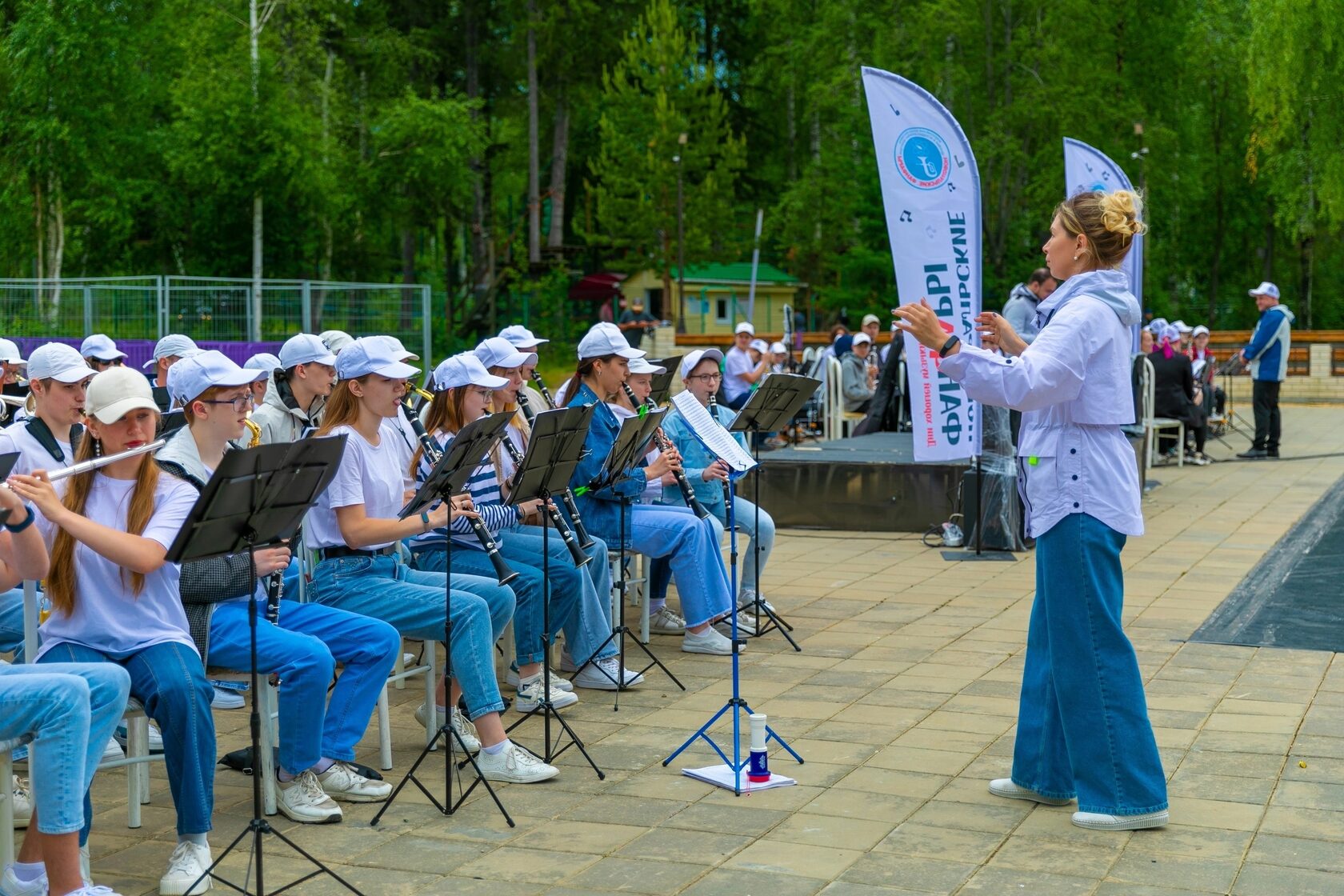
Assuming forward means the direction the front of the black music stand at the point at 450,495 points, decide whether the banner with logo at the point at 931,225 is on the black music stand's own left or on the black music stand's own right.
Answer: on the black music stand's own right

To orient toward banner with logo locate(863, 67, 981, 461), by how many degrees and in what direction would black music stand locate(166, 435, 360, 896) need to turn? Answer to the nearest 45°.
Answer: approximately 90° to its right

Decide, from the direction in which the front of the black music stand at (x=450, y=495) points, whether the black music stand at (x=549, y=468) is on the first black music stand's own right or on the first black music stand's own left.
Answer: on the first black music stand's own right

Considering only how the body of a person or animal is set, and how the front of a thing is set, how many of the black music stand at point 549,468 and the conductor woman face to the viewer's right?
0

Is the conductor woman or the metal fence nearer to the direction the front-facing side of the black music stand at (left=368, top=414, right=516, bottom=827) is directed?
the metal fence

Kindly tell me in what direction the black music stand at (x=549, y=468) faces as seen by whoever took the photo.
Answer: facing away from the viewer and to the left of the viewer

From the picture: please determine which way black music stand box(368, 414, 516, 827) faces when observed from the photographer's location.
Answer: facing away from the viewer and to the left of the viewer

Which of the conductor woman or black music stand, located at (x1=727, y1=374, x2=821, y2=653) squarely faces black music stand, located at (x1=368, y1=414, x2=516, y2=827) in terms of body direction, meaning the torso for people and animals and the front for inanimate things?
the conductor woman

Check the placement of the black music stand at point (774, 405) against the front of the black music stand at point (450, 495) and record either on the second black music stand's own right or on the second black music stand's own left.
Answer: on the second black music stand's own right

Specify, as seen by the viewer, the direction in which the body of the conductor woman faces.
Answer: to the viewer's left

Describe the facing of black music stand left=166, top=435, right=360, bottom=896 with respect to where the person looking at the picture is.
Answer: facing away from the viewer and to the left of the viewer

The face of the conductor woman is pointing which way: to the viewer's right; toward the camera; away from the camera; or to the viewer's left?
to the viewer's left

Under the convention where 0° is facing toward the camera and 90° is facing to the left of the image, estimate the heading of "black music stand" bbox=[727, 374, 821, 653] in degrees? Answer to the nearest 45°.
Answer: approximately 135°

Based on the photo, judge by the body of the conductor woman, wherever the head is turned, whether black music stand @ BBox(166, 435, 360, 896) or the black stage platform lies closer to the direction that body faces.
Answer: the black music stand

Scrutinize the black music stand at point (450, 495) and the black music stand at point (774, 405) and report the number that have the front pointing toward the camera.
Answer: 0
